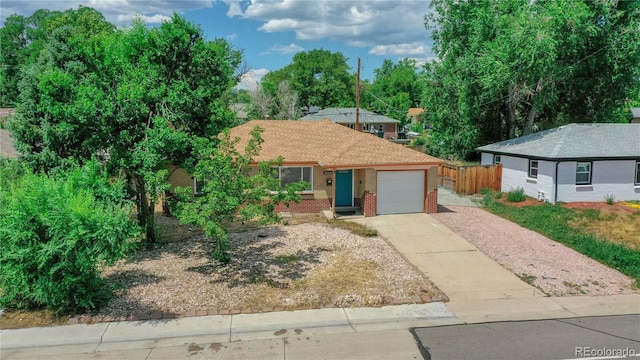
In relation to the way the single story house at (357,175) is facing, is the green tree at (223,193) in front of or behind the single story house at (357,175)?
in front

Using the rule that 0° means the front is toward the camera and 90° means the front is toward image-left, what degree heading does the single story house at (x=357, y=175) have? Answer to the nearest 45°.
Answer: approximately 0°

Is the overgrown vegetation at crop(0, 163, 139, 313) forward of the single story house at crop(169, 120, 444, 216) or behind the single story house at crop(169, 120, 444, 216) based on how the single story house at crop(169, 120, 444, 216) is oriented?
forward

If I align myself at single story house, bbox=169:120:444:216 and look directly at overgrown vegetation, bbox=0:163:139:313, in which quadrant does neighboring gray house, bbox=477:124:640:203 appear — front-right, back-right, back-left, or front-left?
back-left

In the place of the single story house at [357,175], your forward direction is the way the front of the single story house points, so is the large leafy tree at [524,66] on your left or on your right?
on your left

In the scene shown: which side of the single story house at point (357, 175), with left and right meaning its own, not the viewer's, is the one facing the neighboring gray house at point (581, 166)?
left

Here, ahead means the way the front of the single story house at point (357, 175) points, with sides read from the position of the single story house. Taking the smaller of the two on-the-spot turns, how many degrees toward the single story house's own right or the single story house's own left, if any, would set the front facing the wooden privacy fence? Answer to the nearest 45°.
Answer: approximately 135° to the single story house's own left

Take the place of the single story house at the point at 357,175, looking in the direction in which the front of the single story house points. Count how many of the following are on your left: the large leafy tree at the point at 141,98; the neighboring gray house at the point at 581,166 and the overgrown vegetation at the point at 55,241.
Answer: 1
